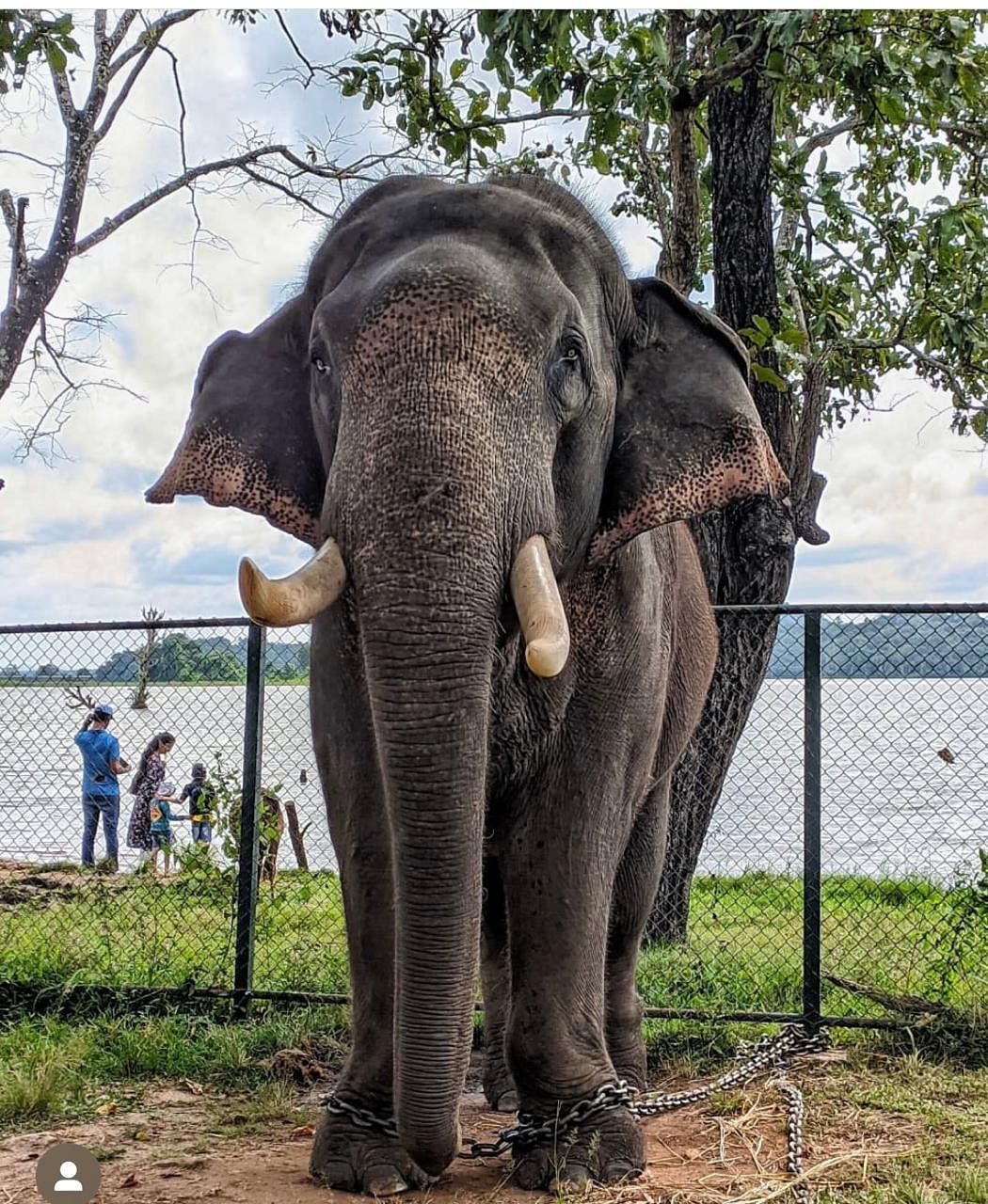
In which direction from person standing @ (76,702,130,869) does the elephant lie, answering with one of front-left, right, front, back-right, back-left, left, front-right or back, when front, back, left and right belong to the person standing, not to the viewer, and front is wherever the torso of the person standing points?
back-right

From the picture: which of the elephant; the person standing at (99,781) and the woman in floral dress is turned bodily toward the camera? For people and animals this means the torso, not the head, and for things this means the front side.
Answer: the elephant

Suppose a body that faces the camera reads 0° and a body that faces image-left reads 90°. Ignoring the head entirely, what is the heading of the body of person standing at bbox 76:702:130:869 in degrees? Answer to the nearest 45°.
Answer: approximately 225°

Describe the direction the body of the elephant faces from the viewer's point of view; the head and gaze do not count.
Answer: toward the camera
